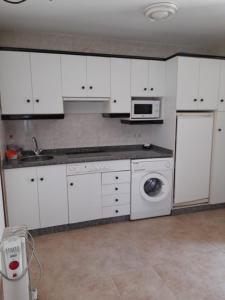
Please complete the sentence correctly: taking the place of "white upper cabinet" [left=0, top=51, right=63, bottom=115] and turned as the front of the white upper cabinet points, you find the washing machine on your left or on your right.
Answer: on your left

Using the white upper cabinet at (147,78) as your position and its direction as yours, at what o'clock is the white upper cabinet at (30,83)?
the white upper cabinet at (30,83) is roughly at 2 o'clock from the white upper cabinet at (147,78).

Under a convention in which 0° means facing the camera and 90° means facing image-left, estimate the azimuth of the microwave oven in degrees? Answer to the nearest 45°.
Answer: approximately 0°

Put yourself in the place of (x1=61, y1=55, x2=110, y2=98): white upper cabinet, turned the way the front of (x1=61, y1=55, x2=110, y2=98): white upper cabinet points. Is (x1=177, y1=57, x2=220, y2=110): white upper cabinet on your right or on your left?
on your left
